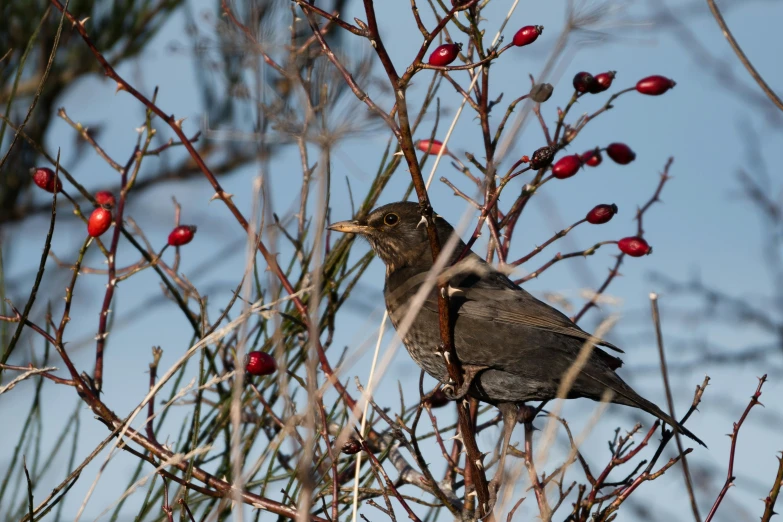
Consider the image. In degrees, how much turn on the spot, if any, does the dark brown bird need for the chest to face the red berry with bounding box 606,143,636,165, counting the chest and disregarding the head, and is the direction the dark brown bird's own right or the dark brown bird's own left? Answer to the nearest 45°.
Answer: approximately 180°

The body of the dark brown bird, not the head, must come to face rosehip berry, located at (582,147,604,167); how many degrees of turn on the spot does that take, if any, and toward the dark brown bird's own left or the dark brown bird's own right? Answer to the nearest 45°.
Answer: approximately 135° to the dark brown bird's own left

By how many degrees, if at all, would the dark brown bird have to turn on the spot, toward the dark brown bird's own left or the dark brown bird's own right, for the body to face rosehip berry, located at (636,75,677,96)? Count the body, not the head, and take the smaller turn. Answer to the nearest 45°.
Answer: approximately 135° to the dark brown bird's own left

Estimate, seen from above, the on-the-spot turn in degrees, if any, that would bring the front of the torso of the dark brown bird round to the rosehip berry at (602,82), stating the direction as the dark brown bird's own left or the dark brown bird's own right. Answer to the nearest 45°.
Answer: approximately 135° to the dark brown bird's own left

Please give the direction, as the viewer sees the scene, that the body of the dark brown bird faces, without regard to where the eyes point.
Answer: to the viewer's left

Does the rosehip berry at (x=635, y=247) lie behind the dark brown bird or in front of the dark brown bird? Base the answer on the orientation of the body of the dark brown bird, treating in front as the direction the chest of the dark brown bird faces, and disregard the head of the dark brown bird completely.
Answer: behind

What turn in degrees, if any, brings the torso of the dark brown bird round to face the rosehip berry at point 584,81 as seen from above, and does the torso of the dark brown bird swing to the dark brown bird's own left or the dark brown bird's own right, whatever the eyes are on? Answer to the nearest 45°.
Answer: approximately 135° to the dark brown bird's own left
